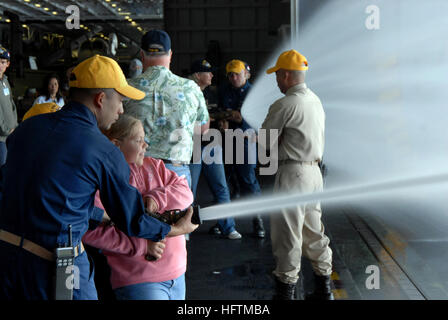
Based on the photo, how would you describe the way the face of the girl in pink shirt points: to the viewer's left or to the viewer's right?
to the viewer's right

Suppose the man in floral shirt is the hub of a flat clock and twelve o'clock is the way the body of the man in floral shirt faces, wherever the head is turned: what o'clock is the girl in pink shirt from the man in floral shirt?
The girl in pink shirt is roughly at 6 o'clock from the man in floral shirt.

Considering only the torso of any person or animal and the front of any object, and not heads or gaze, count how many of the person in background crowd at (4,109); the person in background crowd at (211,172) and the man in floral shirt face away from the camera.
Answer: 1

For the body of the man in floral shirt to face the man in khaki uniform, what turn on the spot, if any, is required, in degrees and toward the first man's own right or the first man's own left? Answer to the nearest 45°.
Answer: approximately 90° to the first man's own right

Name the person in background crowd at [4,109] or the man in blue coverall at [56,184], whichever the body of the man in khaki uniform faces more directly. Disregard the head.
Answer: the person in background crowd

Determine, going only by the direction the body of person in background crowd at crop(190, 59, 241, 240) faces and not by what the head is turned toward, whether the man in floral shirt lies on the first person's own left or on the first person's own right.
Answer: on the first person's own right

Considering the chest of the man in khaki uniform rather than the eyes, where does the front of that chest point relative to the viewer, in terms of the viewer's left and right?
facing away from the viewer and to the left of the viewer

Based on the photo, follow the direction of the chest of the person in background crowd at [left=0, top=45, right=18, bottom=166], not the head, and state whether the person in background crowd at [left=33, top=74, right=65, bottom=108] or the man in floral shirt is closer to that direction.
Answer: the man in floral shirt

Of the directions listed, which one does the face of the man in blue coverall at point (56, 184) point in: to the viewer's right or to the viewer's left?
to the viewer's right

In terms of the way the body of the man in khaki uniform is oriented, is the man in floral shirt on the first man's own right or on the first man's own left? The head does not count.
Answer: on the first man's own left

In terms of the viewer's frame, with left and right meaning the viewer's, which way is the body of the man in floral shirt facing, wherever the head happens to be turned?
facing away from the viewer

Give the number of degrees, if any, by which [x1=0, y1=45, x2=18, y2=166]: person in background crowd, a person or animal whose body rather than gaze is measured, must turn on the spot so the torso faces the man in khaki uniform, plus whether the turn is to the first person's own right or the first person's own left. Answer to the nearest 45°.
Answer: approximately 45° to the first person's own left

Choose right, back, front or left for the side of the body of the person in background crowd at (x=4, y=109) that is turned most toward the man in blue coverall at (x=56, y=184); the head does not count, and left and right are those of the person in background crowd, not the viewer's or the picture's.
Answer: front

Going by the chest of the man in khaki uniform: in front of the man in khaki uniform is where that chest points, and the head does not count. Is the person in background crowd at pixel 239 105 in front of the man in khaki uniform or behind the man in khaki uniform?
in front

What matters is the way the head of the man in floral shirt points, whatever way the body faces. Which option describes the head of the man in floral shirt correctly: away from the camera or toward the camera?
away from the camera

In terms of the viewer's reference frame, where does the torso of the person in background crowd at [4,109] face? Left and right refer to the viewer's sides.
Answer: facing the viewer
